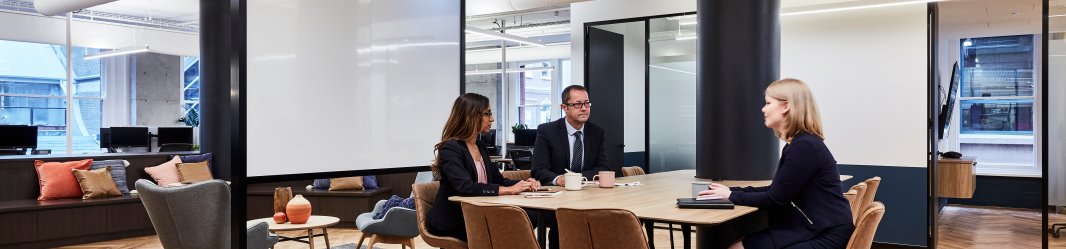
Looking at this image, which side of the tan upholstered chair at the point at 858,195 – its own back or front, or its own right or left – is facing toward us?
left

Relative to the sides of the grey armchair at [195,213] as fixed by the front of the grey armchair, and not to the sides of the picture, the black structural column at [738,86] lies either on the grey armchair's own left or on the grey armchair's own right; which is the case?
on the grey armchair's own right

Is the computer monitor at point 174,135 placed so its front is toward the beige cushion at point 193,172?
yes

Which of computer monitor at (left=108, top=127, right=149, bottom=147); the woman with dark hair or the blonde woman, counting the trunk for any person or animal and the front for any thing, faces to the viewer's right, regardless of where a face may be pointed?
the woman with dark hair

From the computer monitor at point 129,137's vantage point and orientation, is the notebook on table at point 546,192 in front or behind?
in front

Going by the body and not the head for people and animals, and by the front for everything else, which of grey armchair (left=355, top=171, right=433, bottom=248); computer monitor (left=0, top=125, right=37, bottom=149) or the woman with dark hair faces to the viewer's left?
the grey armchair

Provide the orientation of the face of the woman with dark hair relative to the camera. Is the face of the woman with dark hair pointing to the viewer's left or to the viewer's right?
to the viewer's right

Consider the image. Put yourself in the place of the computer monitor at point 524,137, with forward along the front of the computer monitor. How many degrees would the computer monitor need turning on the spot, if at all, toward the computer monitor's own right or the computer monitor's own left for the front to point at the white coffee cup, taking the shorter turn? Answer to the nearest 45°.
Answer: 0° — it already faces it

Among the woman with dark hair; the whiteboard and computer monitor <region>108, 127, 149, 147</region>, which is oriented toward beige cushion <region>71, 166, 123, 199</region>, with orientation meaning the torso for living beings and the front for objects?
the computer monitor

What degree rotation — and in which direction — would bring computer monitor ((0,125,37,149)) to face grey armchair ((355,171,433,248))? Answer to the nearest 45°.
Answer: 0° — it already faces it

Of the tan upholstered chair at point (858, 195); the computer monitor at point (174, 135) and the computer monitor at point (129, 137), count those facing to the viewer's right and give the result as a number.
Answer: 0

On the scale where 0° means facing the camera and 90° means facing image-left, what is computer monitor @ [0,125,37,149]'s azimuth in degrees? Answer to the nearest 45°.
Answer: approximately 0°

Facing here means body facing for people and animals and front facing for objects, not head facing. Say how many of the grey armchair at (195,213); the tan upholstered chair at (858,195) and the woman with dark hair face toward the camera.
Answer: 0

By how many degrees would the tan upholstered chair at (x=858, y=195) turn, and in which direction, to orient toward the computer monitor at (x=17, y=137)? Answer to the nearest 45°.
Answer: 0° — it already faces it

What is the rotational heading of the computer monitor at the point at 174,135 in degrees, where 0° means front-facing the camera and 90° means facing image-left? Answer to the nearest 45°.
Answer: approximately 0°

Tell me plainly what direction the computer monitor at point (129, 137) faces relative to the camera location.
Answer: facing the viewer

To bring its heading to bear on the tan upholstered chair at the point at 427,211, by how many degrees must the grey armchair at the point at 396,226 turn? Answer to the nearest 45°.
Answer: approximately 90° to its left
